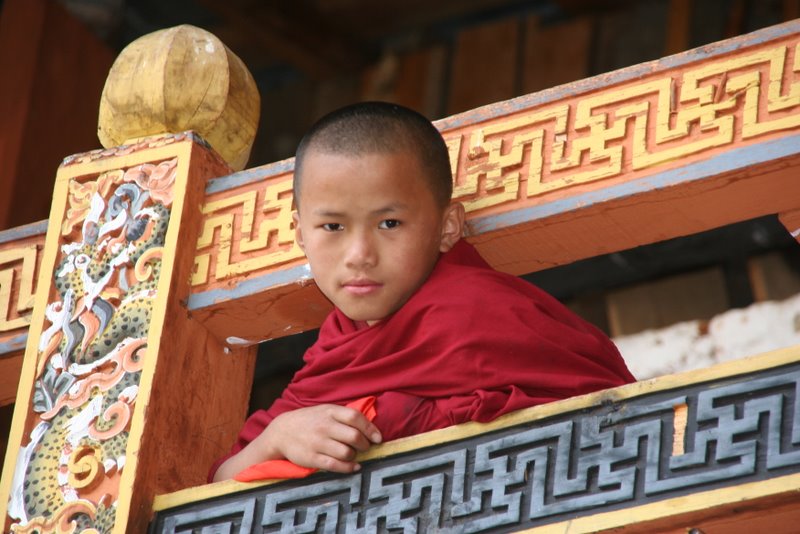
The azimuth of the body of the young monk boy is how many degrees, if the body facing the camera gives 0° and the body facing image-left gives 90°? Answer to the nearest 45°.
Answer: approximately 45°
